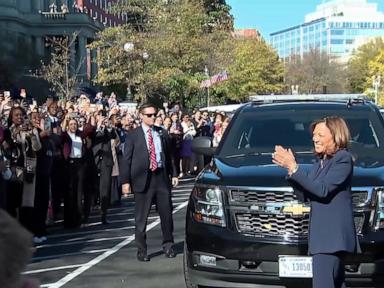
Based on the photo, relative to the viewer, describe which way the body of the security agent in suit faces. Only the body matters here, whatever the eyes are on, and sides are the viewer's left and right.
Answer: facing the viewer and to the right of the viewer

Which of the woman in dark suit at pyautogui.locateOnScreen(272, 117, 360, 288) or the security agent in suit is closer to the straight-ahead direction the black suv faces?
the woman in dark suit

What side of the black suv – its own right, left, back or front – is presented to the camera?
front

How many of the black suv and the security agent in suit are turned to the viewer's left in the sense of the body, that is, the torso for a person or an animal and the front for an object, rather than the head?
0
